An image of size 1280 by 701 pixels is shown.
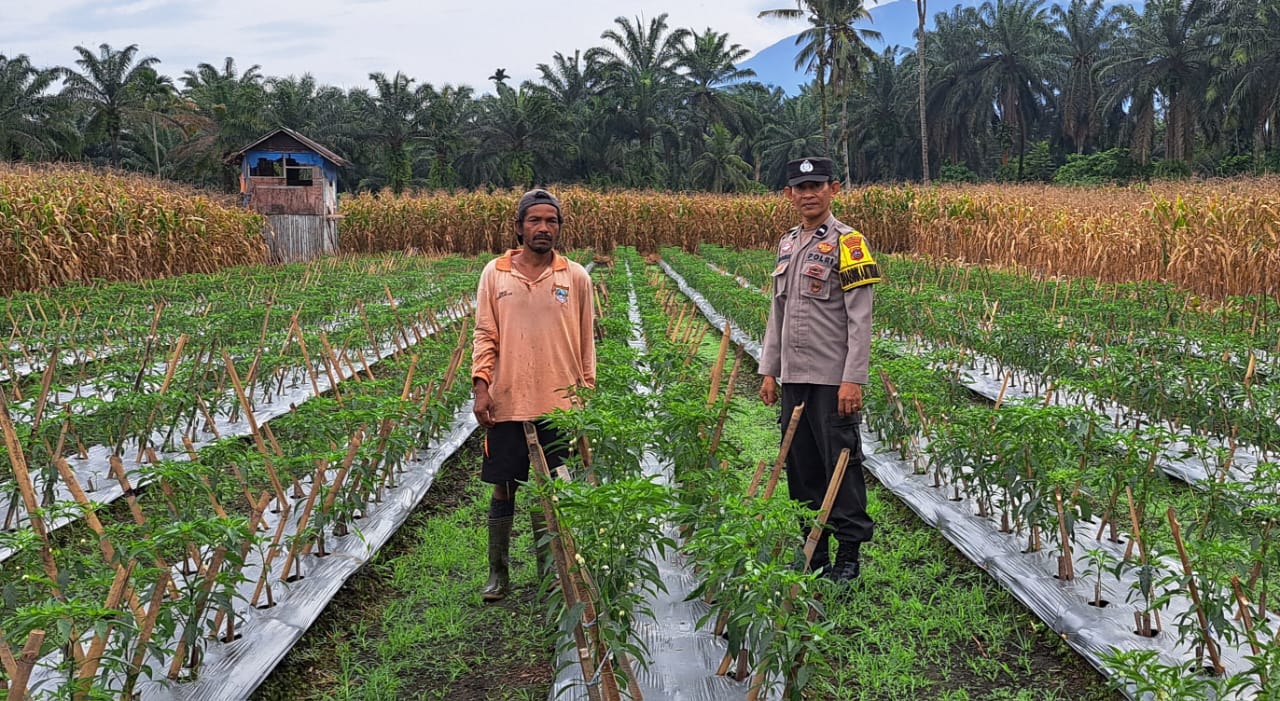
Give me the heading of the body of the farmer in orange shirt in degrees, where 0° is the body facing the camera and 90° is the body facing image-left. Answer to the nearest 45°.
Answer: approximately 0°

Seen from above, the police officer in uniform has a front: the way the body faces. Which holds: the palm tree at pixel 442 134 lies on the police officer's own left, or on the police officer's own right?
on the police officer's own right

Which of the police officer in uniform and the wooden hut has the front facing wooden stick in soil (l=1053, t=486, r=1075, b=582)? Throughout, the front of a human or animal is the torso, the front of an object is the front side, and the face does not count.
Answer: the wooden hut

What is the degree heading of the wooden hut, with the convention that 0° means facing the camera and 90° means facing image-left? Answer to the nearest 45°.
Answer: approximately 0°

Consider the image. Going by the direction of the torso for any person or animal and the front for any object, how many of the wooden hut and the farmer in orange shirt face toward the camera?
2

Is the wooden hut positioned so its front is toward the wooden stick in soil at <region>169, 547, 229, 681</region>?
yes

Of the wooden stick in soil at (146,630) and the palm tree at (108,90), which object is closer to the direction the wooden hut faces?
the wooden stick in soil

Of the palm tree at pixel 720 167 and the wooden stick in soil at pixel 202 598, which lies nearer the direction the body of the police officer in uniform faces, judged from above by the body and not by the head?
the wooden stick in soil

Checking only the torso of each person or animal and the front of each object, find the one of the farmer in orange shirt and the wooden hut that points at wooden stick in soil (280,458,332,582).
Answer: the wooden hut
